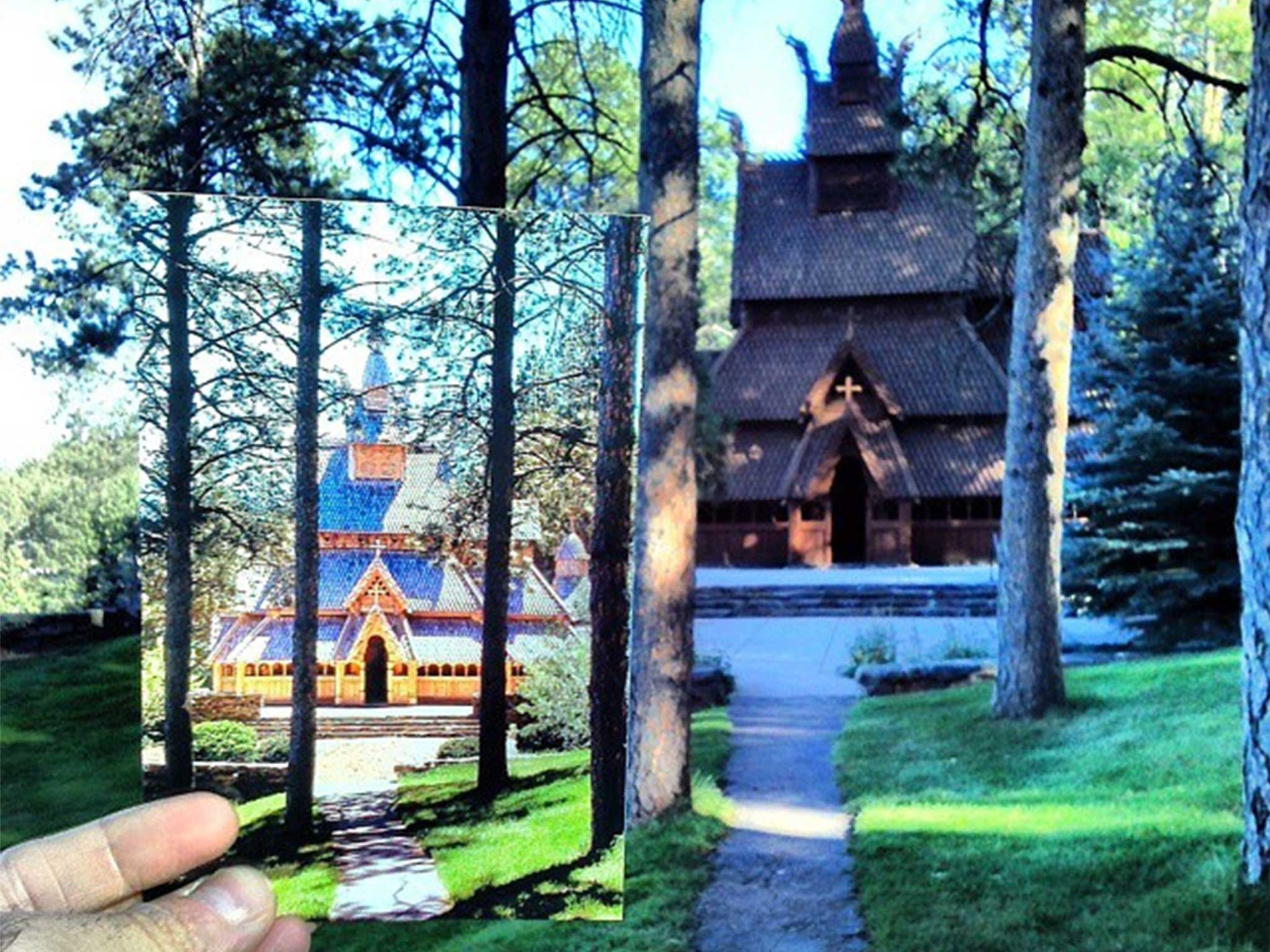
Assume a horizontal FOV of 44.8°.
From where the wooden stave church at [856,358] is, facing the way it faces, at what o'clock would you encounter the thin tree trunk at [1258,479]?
The thin tree trunk is roughly at 12 o'clock from the wooden stave church.

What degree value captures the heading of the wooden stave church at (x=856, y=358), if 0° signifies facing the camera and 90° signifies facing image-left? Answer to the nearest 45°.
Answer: approximately 0°

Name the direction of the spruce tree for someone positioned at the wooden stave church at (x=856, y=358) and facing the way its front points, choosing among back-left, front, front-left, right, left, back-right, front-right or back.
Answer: left

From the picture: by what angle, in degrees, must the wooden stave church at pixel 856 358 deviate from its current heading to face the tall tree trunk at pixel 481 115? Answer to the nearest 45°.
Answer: approximately 45° to its right
